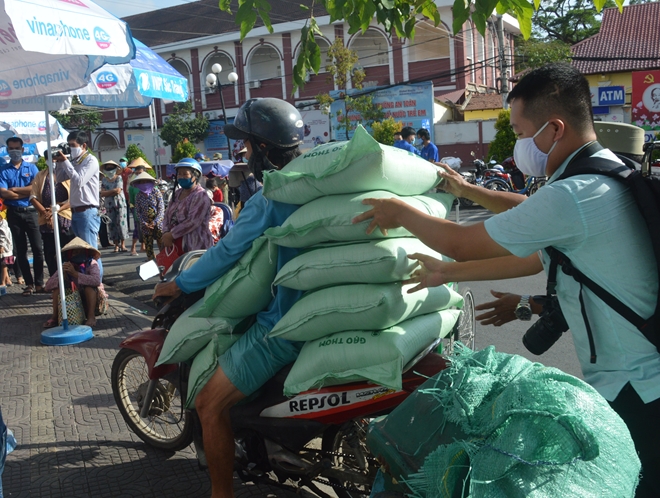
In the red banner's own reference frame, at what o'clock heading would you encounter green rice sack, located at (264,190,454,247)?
The green rice sack is roughly at 12 o'clock from the red banner.

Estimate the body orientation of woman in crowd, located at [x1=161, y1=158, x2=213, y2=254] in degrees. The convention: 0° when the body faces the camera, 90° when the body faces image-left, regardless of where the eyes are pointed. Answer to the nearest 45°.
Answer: approximately 45°

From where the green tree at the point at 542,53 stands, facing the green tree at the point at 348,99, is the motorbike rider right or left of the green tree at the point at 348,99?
left

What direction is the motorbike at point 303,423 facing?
to the viewer's left

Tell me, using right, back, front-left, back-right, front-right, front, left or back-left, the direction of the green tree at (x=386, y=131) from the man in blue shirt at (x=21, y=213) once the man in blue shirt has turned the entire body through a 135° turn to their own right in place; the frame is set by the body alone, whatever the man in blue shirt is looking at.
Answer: right

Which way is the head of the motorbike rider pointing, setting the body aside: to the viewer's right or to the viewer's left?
to the viewer's left

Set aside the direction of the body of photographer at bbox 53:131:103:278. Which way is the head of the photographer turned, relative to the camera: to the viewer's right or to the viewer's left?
to the viewer's left

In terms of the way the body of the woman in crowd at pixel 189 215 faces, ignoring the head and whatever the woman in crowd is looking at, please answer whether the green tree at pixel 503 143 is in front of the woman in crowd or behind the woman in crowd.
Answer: behind

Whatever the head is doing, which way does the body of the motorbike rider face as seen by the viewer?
to the viewer's left

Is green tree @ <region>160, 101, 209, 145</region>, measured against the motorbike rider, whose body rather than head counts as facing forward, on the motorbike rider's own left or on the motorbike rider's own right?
on the motorbike rider's own right

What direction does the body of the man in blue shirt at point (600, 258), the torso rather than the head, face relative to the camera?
to the viewer's left
